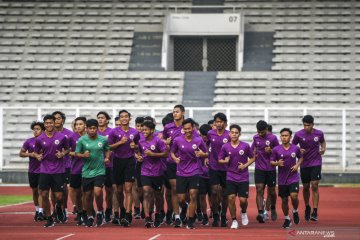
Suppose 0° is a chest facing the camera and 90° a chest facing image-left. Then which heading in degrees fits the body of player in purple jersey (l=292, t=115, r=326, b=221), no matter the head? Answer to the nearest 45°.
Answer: approximately 0°

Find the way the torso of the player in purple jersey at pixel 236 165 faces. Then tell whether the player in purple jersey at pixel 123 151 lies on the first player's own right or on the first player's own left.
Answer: on the first player's own right

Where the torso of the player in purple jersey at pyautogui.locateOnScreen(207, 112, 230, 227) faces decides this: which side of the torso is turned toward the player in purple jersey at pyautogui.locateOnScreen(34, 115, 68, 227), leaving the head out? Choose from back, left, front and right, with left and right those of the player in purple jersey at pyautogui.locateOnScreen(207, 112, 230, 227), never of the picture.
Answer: right

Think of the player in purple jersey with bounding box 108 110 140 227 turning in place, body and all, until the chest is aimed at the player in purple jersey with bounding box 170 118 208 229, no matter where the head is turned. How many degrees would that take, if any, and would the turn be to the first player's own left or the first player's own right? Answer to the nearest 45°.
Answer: approximately 45° to the first player's own left

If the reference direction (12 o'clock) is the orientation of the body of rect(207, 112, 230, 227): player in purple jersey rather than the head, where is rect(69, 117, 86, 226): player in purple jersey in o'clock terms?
rect(69, 117, 86, 226): player in purple jersey is roughly at 3 o'clock from rect(207, 112, 230, 227): player in purple jersey.
